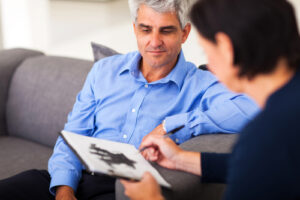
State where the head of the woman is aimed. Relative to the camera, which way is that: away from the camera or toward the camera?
away from the camera

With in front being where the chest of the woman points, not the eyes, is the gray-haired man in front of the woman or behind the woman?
in front

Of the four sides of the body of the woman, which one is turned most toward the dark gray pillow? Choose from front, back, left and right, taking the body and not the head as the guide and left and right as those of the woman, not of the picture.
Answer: front

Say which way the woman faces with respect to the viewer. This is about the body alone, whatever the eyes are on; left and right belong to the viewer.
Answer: facing away from the viewer and to the left of the viewer
